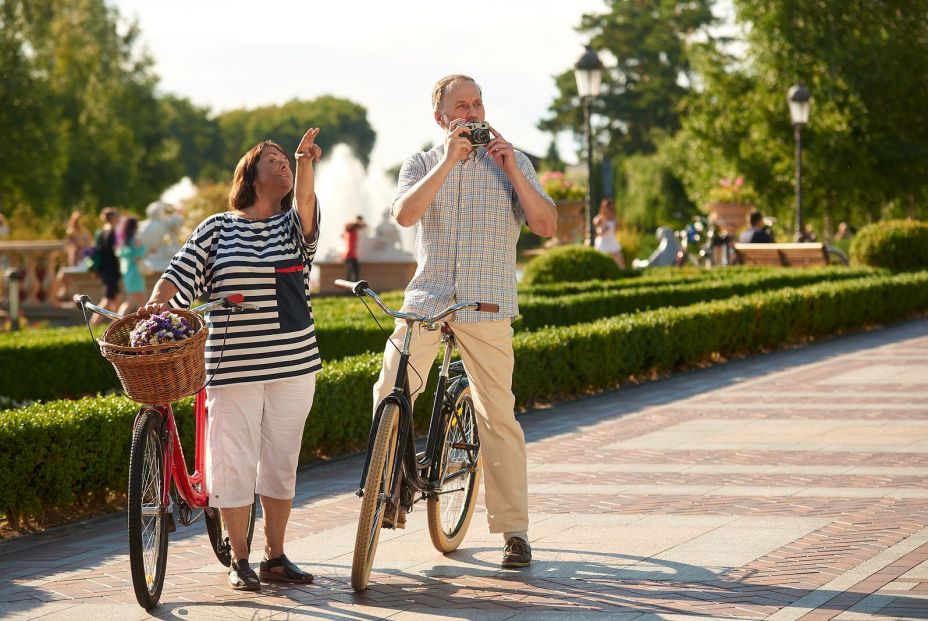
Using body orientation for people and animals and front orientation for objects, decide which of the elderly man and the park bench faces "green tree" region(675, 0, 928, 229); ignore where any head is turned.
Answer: the park bench

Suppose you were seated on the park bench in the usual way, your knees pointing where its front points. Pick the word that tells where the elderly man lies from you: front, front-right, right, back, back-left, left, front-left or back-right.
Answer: back

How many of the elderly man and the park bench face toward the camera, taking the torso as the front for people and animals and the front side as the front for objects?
1

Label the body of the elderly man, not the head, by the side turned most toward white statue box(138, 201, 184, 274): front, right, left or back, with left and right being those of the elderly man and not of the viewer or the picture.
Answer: back

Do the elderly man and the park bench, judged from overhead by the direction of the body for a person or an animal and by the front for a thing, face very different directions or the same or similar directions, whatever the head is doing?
very different directions

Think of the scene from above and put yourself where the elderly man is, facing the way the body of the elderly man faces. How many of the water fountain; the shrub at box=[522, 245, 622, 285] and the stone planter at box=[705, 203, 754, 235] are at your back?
3

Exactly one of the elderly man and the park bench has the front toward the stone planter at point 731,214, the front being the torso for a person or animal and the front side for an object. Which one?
the park bench

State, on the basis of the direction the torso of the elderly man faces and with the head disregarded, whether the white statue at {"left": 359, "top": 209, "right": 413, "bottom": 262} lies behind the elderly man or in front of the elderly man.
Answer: behind

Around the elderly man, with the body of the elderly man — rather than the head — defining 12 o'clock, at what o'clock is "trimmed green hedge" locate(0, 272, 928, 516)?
The trimmed green hedge is roughly at 6 o'clock from the elderly man.

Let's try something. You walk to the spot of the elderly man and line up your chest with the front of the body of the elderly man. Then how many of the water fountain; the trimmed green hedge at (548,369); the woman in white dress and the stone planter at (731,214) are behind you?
4

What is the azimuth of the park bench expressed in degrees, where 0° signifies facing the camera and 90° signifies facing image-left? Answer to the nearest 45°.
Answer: approximately 180°

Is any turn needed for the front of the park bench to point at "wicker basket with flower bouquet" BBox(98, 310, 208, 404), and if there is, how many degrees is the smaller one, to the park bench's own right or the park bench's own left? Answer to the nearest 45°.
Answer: approximately 180°
